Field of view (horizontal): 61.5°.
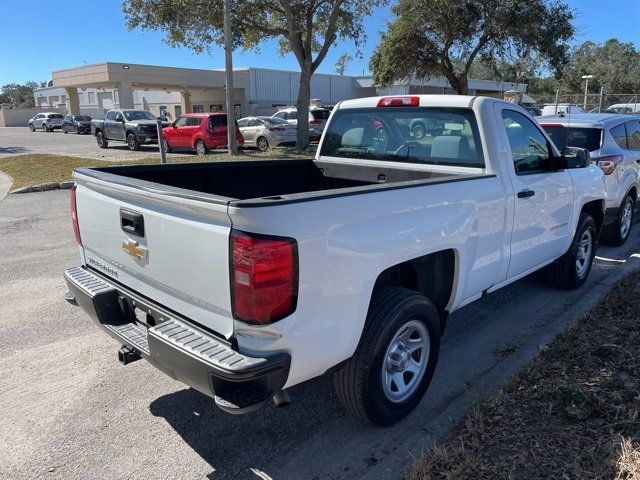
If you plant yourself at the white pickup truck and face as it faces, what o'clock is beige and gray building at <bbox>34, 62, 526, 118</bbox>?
The beige and gray building is roughly at 10 o'clock from the white pickup truck.

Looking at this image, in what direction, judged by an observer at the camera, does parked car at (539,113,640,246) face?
facing away from the viewer and to the right of the viewer

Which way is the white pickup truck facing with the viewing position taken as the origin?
facing away from the viewer and to the right of the viewer

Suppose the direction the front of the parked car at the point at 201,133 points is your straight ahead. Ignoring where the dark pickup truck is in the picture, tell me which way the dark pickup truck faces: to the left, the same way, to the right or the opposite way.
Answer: the opposite way

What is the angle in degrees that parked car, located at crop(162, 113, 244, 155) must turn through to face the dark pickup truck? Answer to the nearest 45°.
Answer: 0° — it already faces it

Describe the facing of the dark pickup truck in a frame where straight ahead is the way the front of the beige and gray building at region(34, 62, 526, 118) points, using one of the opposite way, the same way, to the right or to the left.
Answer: to the left

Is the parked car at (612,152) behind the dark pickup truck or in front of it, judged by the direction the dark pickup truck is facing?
in front

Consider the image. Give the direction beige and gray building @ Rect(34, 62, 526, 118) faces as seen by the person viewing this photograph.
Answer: facing the viewer and to the left of the viewer

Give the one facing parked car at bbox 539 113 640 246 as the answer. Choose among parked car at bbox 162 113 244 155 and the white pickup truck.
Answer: the white pickup truck

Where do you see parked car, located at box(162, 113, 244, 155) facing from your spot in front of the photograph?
facing away from the viewer and to the left of the viewer

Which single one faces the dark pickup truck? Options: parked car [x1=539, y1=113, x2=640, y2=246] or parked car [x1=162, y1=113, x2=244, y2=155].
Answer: parked car [x1=162, y1=113, x2=244, y2=155]

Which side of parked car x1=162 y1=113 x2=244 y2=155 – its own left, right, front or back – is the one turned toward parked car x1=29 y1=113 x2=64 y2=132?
front

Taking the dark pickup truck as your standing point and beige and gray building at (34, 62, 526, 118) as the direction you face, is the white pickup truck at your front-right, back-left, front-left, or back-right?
back-right

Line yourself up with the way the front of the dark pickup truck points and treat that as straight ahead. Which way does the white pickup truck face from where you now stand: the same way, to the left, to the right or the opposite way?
to the left

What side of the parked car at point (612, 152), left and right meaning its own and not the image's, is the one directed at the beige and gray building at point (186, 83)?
left

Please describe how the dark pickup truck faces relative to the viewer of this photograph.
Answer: facing the viewer and to the right of the viewer
